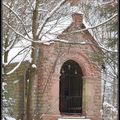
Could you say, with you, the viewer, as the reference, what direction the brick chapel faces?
facing the viewer
